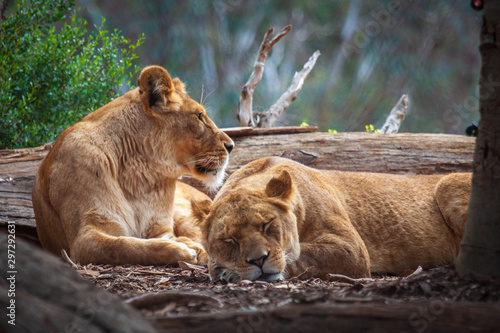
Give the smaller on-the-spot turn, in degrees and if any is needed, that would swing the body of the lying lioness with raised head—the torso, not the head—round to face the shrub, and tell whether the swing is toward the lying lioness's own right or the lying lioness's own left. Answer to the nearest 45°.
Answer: approximately 135° to the lying lioness's own left

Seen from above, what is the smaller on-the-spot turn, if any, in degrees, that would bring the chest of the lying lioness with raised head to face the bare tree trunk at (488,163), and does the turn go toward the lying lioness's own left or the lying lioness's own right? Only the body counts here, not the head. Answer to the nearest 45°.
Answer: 0° — it already faces it

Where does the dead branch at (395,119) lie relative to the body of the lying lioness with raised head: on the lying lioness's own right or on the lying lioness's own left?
on the lying lioness's own left

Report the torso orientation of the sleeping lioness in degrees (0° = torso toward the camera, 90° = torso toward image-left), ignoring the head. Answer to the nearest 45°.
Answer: approximately 45°

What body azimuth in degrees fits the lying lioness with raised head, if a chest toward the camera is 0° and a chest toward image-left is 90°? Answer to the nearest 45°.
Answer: approximately 315°

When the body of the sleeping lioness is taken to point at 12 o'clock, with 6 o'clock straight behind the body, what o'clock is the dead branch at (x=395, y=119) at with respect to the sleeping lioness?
The dead branch is roughly at 5 o'clock from the sleeping lioness.

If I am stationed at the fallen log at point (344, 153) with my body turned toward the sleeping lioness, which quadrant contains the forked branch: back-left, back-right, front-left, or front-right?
back-right
